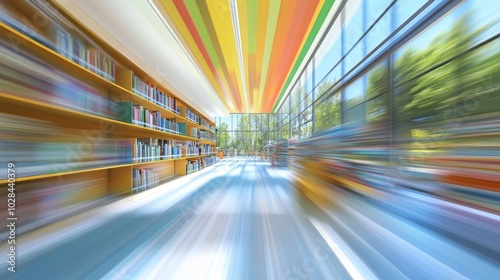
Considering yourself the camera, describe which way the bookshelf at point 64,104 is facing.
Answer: facing the viewer and to the right of the viewer
